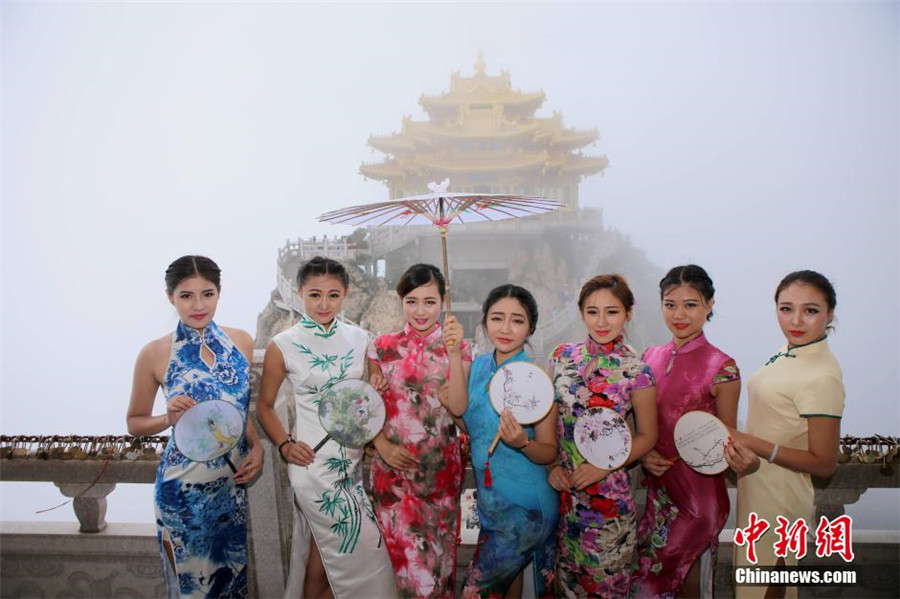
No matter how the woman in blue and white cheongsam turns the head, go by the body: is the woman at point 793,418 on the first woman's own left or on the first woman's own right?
on the first woman's own left

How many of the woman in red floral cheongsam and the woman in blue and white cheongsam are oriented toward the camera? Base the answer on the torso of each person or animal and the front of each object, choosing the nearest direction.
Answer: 2

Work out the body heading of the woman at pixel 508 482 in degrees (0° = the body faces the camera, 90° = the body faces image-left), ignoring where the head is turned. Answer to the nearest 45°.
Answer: approximately 45°

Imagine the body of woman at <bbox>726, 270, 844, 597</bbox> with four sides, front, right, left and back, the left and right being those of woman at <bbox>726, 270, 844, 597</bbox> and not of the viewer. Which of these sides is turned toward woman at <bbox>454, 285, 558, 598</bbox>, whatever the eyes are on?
front

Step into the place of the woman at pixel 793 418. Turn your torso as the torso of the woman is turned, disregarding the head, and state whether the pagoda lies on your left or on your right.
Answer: on your right

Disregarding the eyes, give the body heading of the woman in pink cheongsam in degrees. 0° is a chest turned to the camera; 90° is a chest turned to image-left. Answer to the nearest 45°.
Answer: approximately 45°

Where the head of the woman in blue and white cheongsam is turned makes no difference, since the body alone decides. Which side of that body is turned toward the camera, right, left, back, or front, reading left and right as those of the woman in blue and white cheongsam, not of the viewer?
front

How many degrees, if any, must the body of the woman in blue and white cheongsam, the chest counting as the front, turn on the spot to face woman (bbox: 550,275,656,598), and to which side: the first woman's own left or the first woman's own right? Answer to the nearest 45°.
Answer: approximately 45° to the first woman's own left

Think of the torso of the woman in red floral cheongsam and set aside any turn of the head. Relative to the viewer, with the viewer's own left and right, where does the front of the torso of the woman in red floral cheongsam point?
facing the viewer
